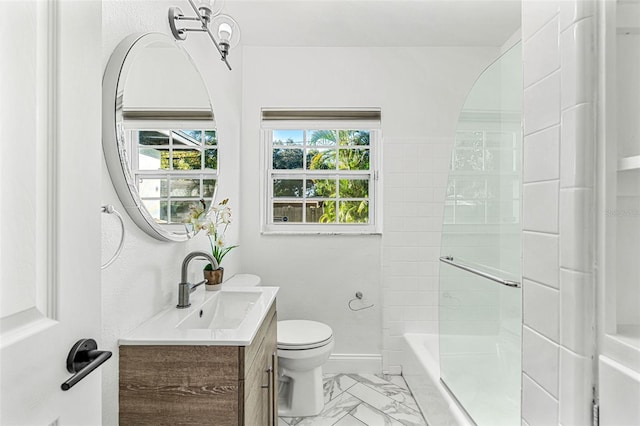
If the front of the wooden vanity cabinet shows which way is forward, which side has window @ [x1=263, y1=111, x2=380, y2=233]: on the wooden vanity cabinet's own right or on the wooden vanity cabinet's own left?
on the wooden vanity cabinet's own left

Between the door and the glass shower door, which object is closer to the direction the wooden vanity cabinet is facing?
the glass shower door

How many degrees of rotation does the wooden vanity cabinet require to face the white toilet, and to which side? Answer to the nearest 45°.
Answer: approximately 45° to its left

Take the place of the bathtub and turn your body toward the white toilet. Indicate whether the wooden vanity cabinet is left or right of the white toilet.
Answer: left

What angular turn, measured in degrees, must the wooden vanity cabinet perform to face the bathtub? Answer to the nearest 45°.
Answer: approximately 45° to its left

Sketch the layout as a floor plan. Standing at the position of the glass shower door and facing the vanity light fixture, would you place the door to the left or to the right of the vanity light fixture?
left

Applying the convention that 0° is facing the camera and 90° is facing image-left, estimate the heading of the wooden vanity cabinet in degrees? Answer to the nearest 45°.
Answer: approximately 270°

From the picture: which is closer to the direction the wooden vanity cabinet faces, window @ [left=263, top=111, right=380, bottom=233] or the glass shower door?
the glass shower door
